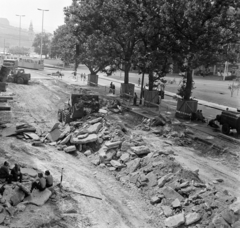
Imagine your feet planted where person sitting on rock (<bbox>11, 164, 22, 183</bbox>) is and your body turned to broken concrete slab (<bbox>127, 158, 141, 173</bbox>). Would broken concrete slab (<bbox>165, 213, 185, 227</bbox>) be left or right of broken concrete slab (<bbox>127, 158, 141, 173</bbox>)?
right
